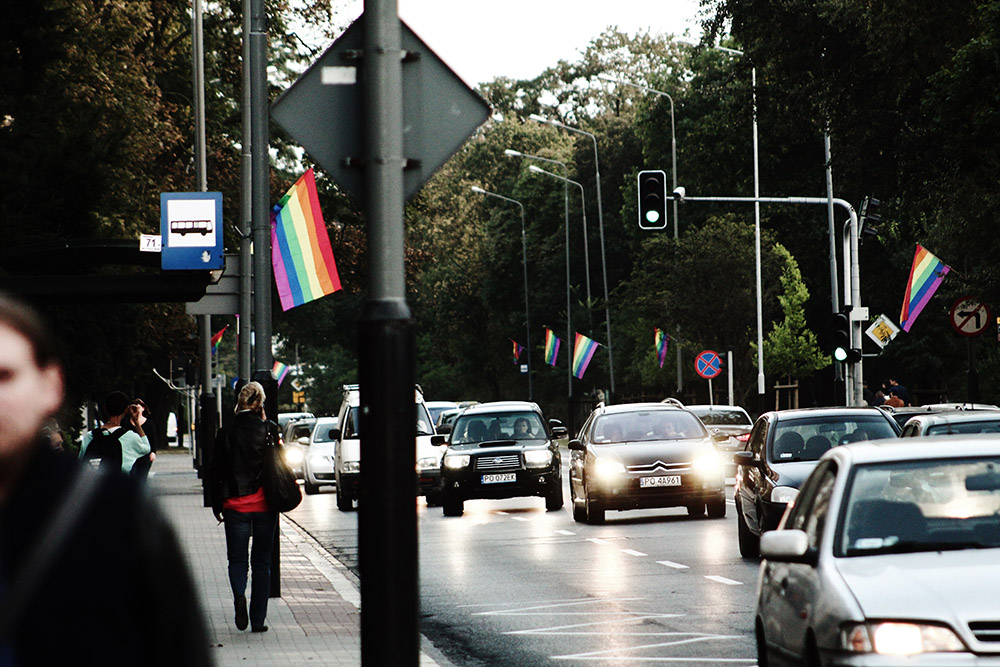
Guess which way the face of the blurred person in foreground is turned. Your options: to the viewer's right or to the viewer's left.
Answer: to the viewer's left

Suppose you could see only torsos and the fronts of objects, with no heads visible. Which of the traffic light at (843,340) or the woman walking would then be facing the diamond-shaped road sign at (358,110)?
the traffic light

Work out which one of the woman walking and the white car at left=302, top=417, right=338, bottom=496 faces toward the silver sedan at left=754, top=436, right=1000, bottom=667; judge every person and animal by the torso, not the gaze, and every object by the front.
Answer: the white car

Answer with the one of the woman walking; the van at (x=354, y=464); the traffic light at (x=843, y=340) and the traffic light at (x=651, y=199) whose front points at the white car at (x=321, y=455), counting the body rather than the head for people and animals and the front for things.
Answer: the woman walking

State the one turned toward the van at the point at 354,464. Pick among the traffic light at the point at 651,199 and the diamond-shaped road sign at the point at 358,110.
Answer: the diamond-shaped road sign

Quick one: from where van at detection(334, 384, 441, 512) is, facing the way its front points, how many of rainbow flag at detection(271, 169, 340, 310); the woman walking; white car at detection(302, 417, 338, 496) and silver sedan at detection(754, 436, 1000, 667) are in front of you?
3

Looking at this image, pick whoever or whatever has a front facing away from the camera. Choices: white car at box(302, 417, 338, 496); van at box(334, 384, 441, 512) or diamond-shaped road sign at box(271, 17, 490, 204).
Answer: the diamond-shaped road sign

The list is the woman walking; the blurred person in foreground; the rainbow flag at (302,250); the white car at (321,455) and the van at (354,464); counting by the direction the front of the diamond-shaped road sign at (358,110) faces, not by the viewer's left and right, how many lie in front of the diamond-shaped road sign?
4

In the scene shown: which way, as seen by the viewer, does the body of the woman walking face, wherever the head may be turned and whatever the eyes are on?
away from the camera

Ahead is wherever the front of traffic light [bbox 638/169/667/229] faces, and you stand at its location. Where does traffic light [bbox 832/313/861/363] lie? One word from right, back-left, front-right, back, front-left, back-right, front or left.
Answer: back-left

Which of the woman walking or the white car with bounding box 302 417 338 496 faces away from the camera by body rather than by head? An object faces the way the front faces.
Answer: the woman walking
